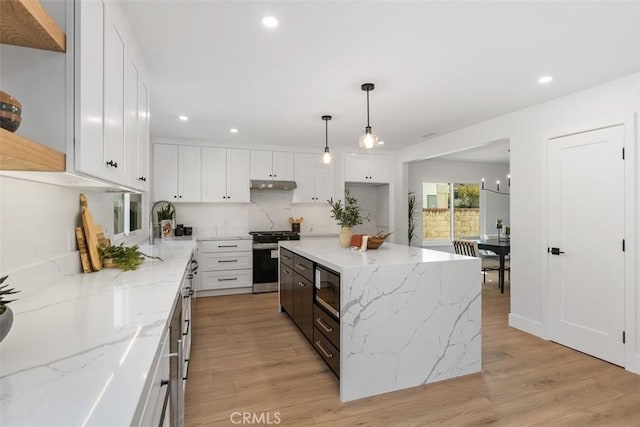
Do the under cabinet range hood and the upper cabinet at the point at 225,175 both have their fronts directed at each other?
no

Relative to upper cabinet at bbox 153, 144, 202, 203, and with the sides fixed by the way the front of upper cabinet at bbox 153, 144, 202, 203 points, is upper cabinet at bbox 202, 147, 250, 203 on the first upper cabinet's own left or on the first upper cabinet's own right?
on the first upper cabinet's own left

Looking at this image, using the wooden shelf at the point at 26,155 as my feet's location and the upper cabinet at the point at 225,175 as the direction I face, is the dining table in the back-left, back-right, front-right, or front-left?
front-right

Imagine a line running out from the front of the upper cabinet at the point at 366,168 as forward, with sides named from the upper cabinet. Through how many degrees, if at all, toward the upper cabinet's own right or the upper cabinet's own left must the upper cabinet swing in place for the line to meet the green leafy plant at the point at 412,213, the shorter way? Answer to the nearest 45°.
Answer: approximately 135° to the upper cabinet's own left

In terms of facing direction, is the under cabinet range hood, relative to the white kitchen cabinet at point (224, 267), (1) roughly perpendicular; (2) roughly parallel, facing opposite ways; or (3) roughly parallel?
roughly parallel

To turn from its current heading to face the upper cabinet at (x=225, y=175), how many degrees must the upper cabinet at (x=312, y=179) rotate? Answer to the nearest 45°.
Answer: approximately 90° to its right

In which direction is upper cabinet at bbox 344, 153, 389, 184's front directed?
toward the camera

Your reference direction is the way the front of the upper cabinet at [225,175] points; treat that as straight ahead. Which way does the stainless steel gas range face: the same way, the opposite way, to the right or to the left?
the same way

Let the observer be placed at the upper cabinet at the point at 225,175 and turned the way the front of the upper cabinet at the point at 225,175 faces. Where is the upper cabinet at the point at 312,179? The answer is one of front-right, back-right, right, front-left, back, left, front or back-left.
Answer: left

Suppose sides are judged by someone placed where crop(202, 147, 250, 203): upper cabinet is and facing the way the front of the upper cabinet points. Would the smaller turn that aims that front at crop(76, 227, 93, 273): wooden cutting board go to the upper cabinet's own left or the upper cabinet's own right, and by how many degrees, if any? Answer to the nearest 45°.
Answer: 0° — it already faces it

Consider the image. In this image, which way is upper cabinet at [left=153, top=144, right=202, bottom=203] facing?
toward the camera

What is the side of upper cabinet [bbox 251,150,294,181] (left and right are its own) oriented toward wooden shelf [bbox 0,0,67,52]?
front

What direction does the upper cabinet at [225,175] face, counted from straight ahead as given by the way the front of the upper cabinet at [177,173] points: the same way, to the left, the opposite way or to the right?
the same way

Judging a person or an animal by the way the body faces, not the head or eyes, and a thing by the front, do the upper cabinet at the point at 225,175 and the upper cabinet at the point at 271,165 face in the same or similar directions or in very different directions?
same or similar directions

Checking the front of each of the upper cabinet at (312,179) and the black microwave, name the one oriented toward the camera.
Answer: the upper cabinet

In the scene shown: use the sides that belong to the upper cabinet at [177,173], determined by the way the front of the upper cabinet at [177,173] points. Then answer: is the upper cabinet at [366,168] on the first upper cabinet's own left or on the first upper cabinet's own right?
on the first upper cabinet's own left

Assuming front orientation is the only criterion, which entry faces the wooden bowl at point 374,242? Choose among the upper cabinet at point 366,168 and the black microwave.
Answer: the upper cabinet

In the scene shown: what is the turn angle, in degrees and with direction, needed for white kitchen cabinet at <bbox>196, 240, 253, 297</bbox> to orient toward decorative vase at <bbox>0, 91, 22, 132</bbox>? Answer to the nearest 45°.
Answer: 0° — it already faces it

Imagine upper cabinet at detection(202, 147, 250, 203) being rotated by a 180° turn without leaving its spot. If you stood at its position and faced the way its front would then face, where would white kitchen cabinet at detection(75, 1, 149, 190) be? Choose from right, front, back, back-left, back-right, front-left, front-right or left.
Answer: back

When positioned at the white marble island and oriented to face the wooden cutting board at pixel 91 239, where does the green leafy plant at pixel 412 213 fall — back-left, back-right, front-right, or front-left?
back-right

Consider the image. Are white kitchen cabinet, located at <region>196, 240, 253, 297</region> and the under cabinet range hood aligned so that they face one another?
no
